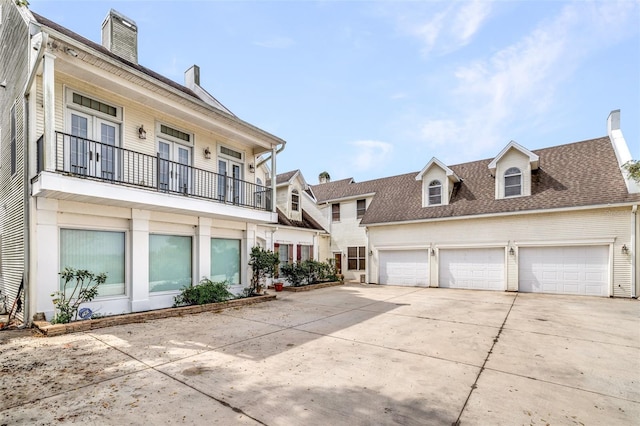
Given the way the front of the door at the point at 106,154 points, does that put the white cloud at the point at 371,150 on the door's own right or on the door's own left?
on the door's own left

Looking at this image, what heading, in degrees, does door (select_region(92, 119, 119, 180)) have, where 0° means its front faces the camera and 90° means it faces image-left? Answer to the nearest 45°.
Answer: approximately 315°

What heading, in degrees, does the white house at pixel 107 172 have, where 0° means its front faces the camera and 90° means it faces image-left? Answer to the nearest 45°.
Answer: approximately 315°
